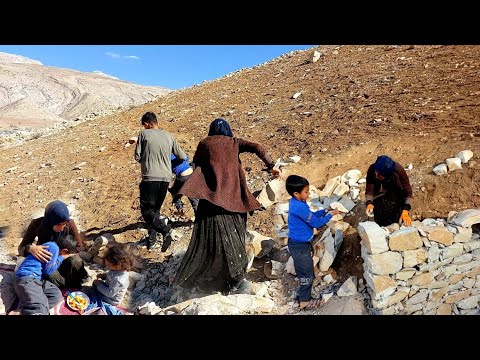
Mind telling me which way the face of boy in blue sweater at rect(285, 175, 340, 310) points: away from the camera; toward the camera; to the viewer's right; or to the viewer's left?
to the viewer's right

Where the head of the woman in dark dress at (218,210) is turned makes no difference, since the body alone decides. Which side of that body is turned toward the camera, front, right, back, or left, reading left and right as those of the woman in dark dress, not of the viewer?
back

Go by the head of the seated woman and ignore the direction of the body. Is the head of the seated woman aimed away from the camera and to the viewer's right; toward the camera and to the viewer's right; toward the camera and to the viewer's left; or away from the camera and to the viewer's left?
toward the camera and to the viewer's right

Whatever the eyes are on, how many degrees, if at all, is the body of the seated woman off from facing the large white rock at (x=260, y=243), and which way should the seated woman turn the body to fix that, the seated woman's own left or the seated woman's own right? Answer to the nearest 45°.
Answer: approximately 45° to the seated woman's own left

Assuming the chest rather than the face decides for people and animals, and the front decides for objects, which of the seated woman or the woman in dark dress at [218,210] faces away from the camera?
the woman in dark dress

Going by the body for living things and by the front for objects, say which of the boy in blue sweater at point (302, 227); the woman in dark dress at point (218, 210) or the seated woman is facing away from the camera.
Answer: the woman in dark dress

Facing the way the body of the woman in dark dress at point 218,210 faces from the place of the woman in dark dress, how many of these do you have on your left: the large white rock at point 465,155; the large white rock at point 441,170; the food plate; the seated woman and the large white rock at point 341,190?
2

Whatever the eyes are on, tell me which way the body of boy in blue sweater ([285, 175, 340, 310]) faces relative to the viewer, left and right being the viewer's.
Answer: facing to the right of the viewer

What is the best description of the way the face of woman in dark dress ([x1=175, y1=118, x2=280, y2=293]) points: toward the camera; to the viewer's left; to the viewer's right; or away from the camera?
away from the camera
